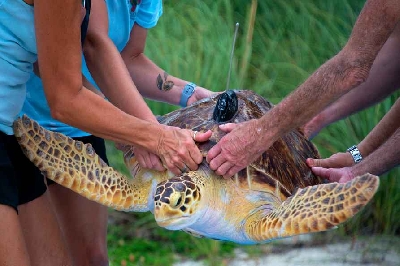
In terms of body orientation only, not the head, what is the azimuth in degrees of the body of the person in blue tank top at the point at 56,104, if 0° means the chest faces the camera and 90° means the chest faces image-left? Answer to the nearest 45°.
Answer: approximately 270°

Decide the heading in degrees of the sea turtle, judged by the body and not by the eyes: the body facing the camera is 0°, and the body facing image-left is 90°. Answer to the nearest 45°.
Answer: approximately 45°
